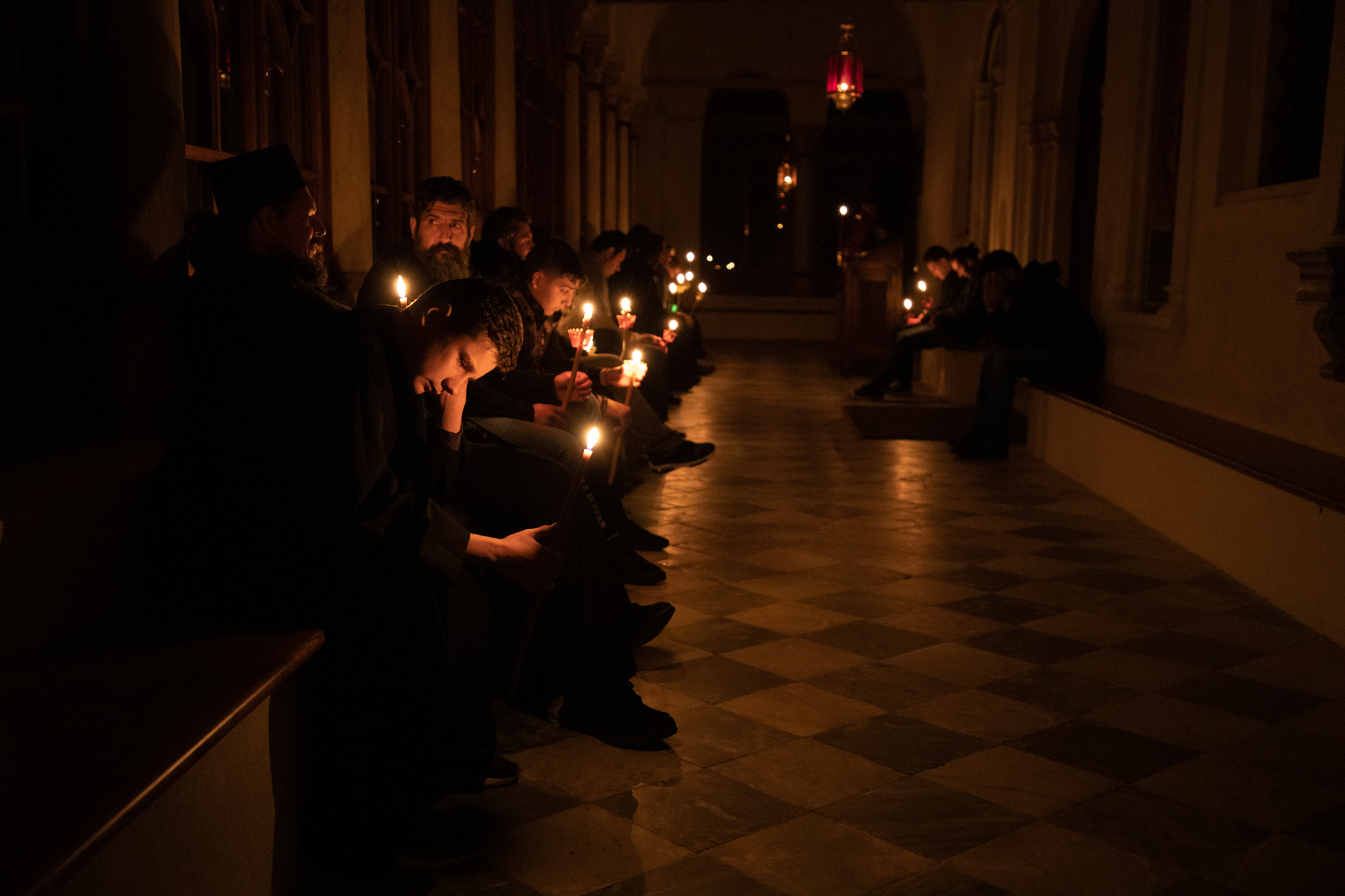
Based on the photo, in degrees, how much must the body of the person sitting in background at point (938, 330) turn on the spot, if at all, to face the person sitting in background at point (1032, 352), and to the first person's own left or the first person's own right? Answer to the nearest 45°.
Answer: approximately 90° to the first person's own left

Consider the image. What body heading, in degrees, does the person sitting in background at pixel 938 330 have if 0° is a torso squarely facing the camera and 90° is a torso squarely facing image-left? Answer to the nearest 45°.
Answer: approximately 90°

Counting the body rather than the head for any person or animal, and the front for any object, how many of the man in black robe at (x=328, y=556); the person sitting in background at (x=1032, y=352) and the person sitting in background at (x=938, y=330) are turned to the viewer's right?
1

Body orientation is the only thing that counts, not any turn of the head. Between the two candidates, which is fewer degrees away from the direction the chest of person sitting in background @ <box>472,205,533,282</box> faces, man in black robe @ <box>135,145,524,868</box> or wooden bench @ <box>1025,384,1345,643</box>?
the wooden bench

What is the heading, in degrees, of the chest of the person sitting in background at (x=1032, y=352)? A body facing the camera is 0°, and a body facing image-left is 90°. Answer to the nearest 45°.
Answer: approximately 90°

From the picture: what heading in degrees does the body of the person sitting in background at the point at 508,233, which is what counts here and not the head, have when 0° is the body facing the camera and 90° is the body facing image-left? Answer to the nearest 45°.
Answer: approximately 270°

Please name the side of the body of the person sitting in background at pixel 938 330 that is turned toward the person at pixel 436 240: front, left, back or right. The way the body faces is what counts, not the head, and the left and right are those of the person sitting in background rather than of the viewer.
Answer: left

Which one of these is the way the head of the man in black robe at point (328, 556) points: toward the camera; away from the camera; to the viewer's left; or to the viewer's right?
to the viewer's right

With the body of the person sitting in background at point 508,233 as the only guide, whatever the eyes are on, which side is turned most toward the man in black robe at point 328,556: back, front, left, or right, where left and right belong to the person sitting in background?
right

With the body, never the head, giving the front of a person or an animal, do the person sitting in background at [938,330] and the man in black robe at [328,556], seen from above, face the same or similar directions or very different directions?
very different directions

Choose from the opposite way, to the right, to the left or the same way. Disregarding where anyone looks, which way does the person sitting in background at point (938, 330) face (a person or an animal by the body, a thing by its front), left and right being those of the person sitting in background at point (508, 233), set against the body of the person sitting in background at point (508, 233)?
the opposite way

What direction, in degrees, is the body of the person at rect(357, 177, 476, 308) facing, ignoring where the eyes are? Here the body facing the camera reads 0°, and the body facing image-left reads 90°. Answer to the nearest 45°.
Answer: approximately 315°

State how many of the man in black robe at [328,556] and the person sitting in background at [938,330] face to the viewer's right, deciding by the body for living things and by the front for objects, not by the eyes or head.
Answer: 1
